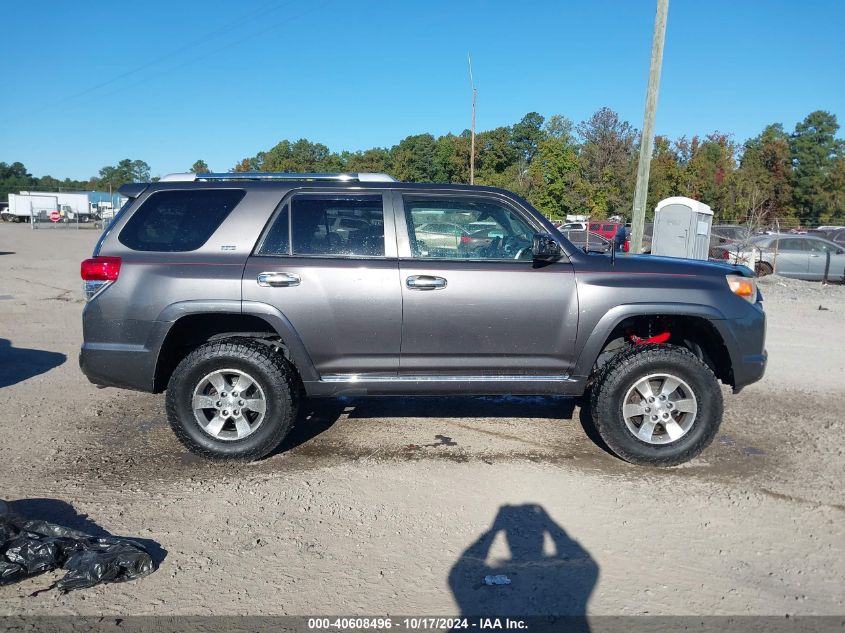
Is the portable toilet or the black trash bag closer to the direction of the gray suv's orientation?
the portable toilet

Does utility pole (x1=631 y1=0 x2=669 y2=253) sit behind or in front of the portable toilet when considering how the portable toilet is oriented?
in front

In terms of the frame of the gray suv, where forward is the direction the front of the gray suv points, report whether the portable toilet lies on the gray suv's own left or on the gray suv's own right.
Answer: on the gray suv's own left

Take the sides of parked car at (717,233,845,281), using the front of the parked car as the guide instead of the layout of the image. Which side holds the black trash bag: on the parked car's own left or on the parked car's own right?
on the parked car's own right

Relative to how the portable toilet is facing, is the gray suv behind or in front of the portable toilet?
in front

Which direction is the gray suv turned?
to the viewer's right

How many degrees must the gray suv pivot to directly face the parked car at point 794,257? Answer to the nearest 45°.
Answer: approximately 45° to its left

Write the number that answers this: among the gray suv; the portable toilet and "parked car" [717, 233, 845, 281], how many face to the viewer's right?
2

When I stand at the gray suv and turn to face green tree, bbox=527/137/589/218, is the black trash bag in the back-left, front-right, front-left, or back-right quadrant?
back-left

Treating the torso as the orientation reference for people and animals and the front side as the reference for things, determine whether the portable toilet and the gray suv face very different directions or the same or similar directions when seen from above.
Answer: very different directions

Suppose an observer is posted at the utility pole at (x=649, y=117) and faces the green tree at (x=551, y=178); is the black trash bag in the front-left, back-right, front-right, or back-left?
back-left

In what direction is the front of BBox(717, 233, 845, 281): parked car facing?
to the viewer's right

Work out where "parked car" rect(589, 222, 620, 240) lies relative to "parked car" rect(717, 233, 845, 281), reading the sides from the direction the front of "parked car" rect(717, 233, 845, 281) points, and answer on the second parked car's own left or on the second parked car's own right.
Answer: on the second parked car's own left

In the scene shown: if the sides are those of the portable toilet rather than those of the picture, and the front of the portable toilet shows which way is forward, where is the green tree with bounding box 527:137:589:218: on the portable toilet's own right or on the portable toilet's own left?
on the portable toilet's own right
